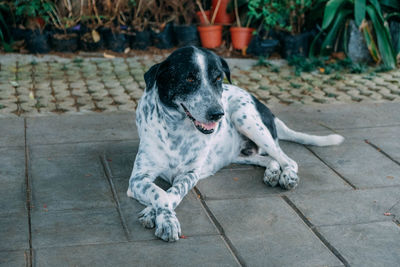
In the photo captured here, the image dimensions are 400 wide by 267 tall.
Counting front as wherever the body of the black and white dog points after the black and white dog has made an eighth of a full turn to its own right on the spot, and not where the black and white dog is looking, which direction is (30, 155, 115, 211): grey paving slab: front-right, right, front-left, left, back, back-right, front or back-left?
front

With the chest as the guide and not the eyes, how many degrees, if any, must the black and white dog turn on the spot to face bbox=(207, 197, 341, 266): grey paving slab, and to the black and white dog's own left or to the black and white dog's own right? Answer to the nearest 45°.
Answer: approximately 90° to the black and white dog's own left

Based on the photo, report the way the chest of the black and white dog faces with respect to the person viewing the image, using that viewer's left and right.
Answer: facing the viewer and to the left of the viewer

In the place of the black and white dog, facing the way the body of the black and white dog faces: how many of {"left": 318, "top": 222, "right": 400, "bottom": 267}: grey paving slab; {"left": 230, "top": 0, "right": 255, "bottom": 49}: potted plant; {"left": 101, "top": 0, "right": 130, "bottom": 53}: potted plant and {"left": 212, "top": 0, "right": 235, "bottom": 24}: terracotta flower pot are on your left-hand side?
1

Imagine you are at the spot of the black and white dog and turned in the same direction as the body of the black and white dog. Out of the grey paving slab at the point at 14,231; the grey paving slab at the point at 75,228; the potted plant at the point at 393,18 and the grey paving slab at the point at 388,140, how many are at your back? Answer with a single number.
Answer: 2

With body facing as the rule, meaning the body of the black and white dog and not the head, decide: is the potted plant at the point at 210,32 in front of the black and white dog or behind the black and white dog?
behind

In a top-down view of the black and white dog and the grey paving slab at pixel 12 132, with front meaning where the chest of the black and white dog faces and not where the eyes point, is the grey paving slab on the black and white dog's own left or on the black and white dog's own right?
on the black and white dog's own right

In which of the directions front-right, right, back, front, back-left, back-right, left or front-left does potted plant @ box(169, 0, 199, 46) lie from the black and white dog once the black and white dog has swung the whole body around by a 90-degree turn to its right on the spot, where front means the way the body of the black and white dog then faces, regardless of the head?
front-right

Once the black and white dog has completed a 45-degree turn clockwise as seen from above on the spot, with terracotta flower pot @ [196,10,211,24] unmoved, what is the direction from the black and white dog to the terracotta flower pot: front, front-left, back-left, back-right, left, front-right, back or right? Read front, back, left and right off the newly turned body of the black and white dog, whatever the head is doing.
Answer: right

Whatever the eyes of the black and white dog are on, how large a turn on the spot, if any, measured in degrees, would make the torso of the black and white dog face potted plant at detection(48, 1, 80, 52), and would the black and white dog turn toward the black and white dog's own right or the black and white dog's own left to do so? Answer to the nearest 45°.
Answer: approximately 90° to the black and white dog's own right

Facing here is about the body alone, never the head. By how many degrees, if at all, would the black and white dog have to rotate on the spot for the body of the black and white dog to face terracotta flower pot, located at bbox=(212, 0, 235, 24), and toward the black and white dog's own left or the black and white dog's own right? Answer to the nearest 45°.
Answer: approximately 135° to the black and white dog's own right
